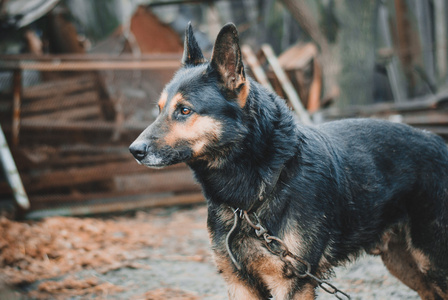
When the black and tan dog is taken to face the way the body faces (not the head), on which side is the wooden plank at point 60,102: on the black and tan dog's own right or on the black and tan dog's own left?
on the black and tan dog's own right

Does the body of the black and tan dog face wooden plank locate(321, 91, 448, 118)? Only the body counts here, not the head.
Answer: no

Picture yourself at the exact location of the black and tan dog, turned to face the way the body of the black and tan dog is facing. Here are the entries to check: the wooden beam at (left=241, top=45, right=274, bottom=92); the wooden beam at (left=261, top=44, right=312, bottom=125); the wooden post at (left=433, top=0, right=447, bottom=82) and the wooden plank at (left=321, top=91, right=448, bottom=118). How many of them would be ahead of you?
0

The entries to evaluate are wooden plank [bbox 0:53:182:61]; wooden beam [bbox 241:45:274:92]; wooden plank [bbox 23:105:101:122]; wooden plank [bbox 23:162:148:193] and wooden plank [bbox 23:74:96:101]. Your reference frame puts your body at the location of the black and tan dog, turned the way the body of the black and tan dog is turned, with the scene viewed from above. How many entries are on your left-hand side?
0

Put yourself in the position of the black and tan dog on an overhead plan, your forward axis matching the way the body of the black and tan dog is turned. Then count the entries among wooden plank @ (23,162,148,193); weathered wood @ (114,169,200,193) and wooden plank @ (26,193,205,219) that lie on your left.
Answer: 0

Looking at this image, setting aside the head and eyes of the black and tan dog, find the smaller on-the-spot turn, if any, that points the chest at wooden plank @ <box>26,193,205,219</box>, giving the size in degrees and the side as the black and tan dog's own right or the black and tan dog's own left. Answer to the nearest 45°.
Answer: approximately 90° to the black and tan dog's own right

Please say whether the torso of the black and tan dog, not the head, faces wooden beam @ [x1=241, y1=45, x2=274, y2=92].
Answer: no

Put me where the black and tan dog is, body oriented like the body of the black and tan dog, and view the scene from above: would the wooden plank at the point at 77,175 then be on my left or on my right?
on my right

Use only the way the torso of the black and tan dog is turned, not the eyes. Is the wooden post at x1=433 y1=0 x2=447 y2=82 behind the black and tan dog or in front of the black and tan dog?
behind

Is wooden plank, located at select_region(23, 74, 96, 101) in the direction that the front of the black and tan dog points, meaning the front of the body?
no

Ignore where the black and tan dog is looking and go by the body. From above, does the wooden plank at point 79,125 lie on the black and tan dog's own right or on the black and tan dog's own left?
on the black and tan dog's own right

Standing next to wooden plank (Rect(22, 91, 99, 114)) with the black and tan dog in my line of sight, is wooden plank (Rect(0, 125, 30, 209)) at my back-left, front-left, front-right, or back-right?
front-right

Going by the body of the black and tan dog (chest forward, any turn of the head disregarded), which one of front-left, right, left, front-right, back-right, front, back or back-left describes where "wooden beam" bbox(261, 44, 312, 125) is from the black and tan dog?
back-right

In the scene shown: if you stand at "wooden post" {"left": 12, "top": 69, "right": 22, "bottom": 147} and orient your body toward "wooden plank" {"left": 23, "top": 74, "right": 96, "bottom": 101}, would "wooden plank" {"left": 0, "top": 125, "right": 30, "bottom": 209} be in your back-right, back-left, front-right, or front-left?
back-right

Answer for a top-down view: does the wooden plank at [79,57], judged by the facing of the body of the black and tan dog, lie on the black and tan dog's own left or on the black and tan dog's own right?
on the black and tan dog's own right

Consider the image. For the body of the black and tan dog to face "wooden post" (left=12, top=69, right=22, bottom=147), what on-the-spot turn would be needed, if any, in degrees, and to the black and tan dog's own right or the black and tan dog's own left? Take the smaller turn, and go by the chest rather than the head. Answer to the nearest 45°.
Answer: approximately 90° to the black and tan dog's own right

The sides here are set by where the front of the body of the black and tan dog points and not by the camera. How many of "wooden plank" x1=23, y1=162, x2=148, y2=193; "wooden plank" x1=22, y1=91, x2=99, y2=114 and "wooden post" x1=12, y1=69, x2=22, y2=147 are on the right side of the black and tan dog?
3
